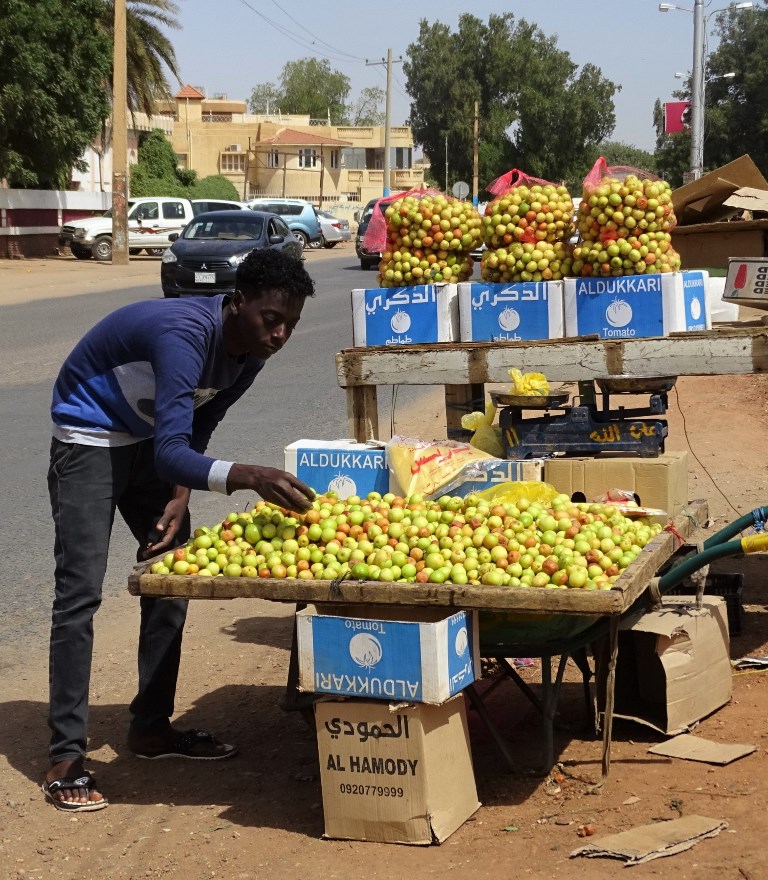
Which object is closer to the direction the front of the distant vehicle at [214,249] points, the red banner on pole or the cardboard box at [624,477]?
the cardboard box

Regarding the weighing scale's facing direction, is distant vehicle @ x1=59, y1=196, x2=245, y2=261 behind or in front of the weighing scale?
behind

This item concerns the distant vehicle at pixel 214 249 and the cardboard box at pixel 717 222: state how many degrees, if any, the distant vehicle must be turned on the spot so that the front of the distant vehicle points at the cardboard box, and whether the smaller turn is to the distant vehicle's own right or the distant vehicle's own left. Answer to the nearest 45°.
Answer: approximately 45° to the distant vehicle's own left

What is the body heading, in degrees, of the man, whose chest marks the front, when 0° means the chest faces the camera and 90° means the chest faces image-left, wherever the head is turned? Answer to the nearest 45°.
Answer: approximately 315°

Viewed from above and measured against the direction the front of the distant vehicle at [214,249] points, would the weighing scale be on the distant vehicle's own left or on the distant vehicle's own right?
on the distant vehicle's own left

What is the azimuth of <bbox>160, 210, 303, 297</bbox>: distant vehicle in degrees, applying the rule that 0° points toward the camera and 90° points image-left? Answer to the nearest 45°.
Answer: approximately 45°

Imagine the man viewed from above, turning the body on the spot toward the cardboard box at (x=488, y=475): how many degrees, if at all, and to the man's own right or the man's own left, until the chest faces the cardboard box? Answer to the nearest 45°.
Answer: approximately 90° to the man's own left

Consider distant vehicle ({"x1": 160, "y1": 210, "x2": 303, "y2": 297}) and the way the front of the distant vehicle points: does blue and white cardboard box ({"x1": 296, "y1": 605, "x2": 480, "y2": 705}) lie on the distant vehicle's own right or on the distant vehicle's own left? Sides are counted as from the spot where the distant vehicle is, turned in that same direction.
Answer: on the distant vehicle's own left

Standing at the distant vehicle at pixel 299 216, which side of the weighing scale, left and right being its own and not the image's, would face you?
back

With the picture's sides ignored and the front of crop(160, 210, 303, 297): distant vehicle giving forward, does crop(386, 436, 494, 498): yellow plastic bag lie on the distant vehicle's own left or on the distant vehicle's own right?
on the distant vehicle's own left
